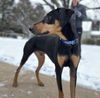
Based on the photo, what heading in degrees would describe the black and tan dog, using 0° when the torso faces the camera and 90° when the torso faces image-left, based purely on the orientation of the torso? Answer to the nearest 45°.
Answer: approximately 315°
